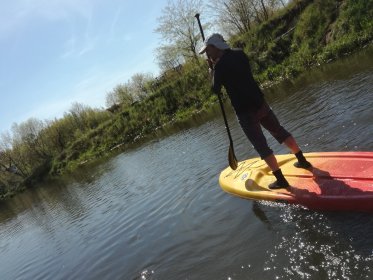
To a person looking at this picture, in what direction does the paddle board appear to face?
facing to the left of the viewer

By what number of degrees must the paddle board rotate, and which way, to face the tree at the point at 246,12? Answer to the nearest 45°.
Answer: approximately 90° to its right
